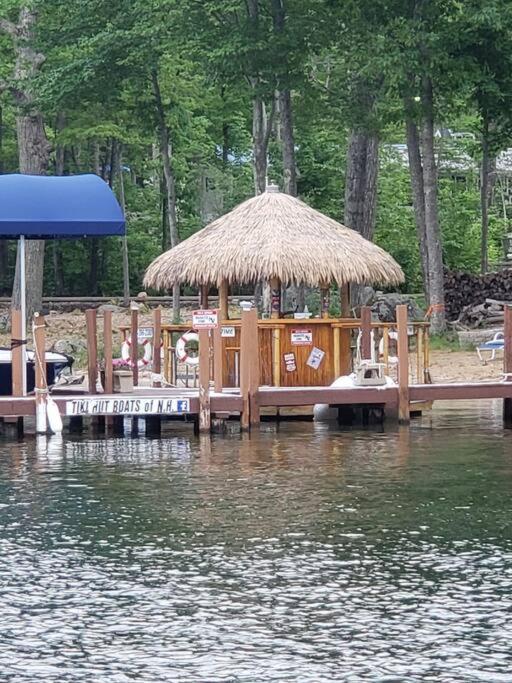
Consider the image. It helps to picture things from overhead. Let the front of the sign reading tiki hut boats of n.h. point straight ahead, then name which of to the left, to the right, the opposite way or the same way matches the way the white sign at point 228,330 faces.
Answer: the same way

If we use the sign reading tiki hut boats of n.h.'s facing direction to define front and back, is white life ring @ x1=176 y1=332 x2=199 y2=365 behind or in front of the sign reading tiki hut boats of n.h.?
behind

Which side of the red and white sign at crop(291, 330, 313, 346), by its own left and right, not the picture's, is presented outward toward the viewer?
front

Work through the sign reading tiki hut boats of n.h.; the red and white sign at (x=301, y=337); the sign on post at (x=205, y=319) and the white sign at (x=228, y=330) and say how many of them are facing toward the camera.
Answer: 4

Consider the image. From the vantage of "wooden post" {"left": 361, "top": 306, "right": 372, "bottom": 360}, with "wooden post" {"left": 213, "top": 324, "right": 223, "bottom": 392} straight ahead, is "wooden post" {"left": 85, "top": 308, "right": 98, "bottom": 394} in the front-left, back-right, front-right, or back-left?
front-right

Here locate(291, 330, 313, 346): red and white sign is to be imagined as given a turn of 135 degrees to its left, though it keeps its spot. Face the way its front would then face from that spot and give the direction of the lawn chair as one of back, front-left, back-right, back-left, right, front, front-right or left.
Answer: front

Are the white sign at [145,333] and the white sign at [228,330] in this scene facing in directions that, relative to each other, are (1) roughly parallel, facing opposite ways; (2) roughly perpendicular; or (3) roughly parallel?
roughly parallel

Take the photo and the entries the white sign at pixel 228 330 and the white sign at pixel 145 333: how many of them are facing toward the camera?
2

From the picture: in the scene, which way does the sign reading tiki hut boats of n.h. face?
toward the camera

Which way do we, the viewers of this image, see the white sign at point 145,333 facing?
facing the viewer

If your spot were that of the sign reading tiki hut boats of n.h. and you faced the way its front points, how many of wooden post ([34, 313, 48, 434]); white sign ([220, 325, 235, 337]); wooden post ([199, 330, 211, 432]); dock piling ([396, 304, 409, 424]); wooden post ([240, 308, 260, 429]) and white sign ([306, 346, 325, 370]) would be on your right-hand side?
1

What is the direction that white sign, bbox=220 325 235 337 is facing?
toward the camera

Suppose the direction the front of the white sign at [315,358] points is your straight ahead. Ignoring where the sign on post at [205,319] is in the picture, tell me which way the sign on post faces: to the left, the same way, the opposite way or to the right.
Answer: the same way

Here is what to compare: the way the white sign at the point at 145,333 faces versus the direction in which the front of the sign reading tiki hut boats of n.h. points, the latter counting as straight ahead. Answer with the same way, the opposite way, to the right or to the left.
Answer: the same way

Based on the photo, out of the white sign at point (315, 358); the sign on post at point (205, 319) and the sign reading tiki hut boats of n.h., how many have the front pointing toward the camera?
3

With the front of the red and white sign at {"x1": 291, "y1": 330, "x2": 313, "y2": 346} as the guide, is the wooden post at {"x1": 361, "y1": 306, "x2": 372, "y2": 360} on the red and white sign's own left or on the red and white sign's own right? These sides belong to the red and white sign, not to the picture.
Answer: on the red and white sign's own left

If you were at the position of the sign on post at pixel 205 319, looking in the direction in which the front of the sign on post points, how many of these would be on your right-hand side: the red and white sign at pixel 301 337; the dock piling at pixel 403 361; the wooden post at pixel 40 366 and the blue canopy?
2

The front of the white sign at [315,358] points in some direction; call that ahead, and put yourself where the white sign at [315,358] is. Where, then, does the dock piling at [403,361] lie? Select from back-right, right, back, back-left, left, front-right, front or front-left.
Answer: front-left
